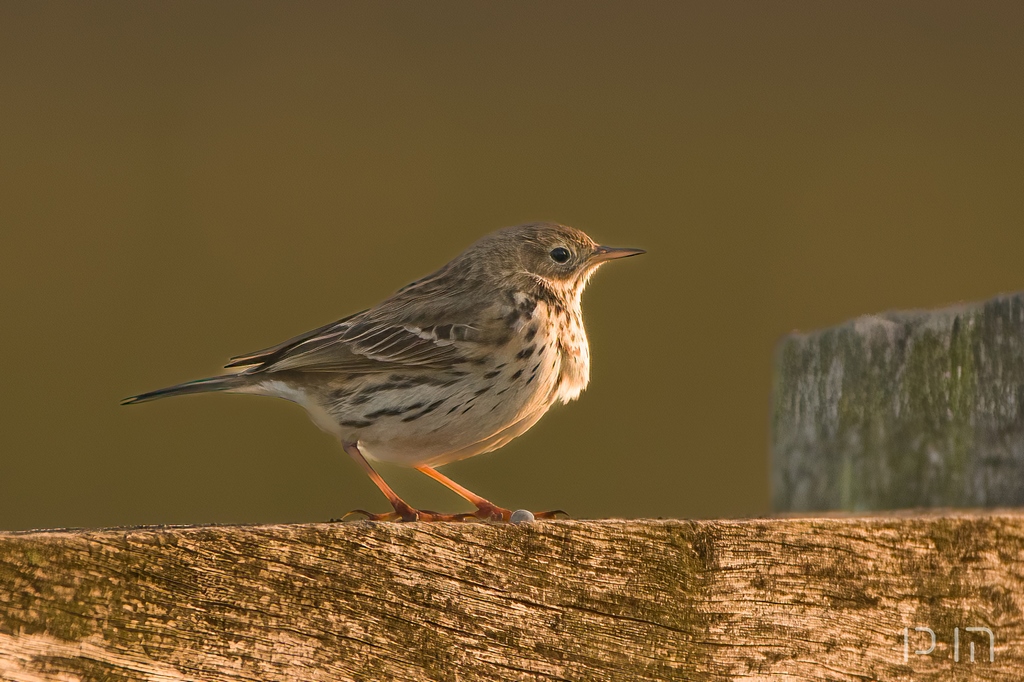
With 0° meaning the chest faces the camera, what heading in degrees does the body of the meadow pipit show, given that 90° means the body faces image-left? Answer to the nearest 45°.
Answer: approximately 270°
